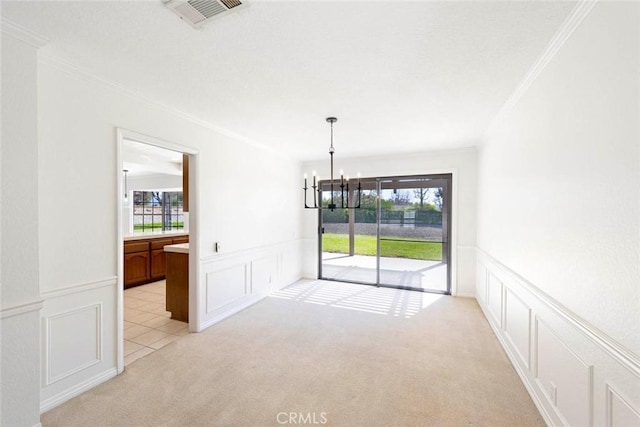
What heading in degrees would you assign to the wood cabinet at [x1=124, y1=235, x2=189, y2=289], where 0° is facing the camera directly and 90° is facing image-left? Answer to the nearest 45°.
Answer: approximately 315°
